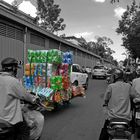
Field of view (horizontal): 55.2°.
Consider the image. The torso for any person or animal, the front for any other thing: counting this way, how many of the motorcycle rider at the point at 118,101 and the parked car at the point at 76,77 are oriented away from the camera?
1

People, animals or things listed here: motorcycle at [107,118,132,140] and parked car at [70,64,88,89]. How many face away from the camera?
1

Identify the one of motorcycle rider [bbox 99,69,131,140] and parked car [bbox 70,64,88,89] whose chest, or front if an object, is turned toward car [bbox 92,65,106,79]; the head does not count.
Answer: the motorcycle rider

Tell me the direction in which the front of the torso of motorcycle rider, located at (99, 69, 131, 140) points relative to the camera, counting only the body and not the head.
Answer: away from the camera

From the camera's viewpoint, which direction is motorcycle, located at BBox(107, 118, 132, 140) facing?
away from the camera

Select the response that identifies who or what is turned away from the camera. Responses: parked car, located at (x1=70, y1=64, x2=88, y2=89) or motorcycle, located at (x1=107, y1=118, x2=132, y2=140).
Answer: the motorcycle

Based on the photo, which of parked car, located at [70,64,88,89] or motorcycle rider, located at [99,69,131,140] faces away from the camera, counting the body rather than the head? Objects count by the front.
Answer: the motorcycle rider

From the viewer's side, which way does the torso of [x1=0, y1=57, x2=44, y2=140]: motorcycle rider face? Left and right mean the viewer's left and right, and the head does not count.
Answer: facing away from the viewer and to the right of the viewer

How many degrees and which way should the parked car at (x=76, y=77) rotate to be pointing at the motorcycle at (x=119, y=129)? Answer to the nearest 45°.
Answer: approximately 45° to its right
